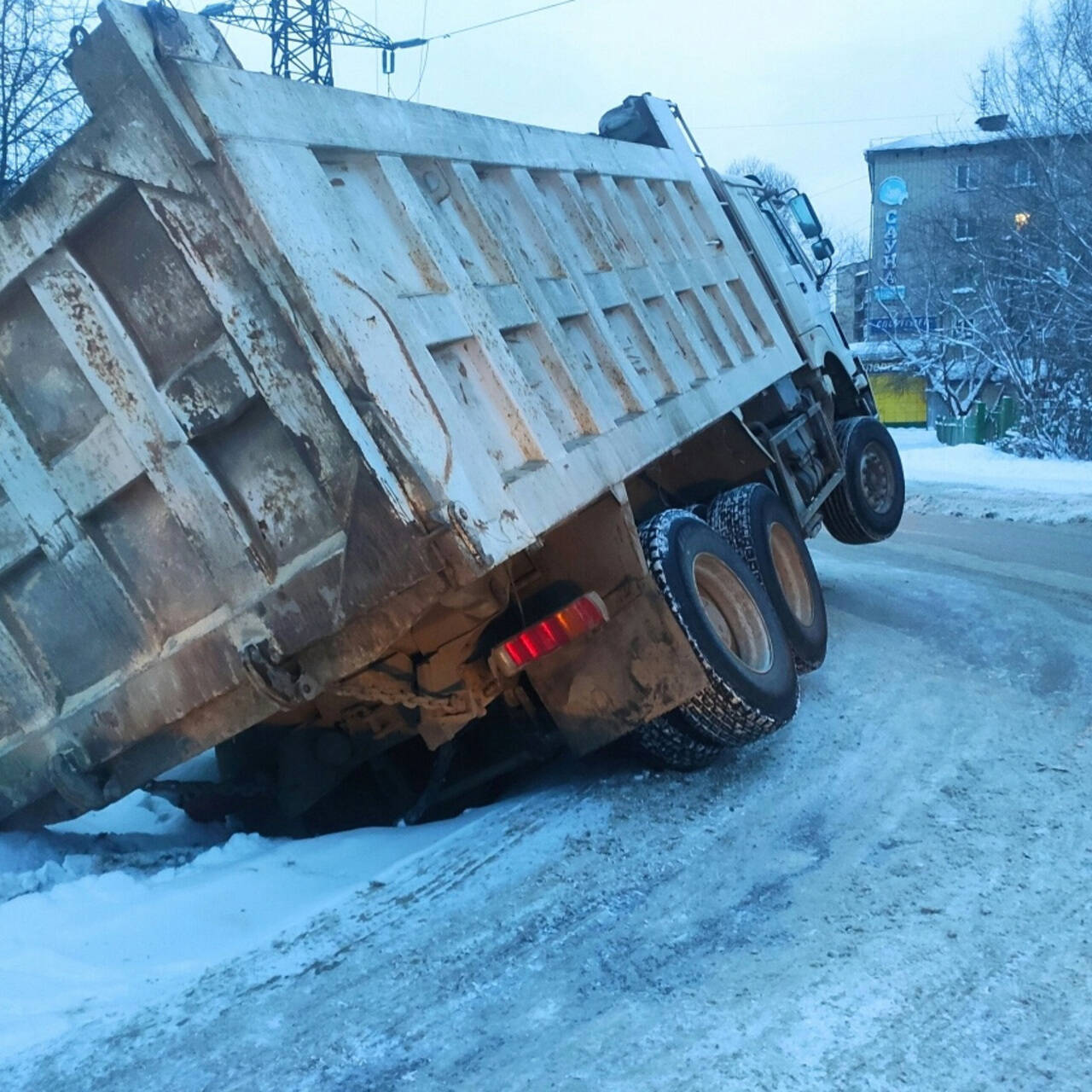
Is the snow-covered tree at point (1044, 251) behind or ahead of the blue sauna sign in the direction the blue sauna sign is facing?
ahead

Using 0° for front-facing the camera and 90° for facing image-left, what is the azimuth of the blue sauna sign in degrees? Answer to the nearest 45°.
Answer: approximately 0°

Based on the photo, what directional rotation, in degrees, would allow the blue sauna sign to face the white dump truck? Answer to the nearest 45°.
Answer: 0° — it already faces it
